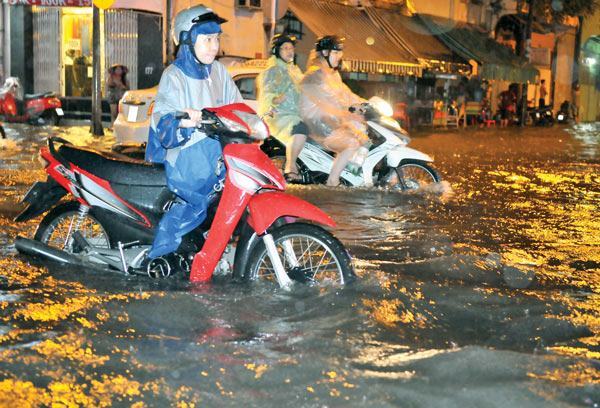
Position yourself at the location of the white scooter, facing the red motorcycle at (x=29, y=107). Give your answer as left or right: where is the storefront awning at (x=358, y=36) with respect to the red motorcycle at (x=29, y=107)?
right

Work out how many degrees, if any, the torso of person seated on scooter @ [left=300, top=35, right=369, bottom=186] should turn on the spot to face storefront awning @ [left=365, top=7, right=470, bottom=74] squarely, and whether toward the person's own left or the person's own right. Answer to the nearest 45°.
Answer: approximately 90° to the person's own left

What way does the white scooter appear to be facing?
to the viewer's right

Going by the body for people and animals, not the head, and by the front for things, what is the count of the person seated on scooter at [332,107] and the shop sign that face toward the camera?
1

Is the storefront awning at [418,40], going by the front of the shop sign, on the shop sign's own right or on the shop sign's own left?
on the shop sign's own left

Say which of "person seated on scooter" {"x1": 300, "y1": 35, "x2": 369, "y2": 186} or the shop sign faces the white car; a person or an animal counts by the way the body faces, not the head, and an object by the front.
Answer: the shop sign

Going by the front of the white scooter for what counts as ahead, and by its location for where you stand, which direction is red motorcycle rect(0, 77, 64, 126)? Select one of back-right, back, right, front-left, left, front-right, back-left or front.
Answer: back-left

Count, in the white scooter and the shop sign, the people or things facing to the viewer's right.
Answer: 1

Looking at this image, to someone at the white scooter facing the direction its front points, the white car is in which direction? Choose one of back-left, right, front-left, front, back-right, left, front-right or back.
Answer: back-left

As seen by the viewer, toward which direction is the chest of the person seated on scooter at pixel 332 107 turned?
to the viewer's right

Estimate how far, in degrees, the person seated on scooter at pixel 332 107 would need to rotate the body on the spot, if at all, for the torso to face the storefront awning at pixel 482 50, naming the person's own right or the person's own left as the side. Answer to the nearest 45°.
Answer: approximately 90° to the person's own left

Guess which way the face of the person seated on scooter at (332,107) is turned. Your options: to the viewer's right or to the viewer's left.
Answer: to the viewer's right

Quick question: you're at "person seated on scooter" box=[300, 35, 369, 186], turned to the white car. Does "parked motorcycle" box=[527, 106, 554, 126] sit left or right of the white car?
right

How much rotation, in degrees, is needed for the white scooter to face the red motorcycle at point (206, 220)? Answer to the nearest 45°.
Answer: approximately 90° to its right
